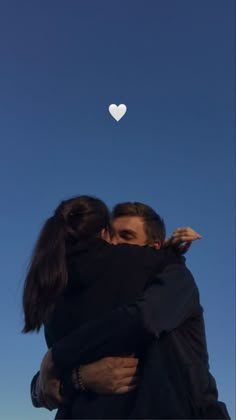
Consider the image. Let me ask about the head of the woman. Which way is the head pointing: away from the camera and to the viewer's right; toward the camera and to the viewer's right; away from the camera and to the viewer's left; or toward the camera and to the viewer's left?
away from the camera and to the viewer's right

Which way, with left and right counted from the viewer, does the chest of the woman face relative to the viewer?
facing away from the viewer and to the right of the viewer
